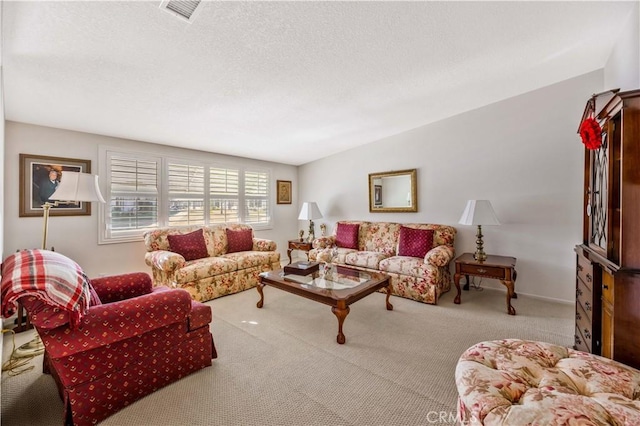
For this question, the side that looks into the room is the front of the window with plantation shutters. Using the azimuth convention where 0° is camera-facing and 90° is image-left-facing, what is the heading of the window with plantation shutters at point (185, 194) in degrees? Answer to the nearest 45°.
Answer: approximately 315°

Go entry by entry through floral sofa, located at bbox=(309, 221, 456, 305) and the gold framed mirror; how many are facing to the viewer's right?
0

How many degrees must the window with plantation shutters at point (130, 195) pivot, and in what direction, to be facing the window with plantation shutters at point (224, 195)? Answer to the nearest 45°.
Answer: approximately 45° to its left

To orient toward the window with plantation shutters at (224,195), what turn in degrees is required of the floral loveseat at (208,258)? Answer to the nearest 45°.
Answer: approximately 135° to its left

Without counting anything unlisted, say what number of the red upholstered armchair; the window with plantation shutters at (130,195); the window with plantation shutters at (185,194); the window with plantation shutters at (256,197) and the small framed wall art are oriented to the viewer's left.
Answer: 0

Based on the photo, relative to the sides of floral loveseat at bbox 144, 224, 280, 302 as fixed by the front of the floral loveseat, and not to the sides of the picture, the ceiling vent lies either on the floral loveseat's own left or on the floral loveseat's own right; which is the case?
on the floral loveseat's own right

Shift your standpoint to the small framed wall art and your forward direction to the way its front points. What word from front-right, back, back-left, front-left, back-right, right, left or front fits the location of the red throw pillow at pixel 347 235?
front

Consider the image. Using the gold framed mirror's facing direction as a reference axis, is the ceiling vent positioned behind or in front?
in front

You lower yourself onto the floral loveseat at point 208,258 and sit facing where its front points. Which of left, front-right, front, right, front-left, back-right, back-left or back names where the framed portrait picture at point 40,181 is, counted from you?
back-right

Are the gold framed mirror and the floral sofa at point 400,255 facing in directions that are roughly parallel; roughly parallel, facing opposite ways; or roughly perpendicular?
roughly parallel

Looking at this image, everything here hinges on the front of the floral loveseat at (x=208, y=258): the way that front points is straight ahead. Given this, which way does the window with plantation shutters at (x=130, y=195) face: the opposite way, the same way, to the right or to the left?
the same way

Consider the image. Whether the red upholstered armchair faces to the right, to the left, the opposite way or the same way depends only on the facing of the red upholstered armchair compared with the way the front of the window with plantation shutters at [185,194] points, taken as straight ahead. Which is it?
to the left

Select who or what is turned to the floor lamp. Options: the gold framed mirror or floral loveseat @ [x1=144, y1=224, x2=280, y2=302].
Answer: the gold framed mirror

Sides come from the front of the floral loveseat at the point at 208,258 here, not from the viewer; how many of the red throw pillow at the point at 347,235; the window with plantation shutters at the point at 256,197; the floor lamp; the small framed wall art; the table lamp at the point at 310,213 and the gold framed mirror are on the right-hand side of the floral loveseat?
1

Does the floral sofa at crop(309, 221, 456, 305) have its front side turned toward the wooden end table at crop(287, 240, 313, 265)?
no

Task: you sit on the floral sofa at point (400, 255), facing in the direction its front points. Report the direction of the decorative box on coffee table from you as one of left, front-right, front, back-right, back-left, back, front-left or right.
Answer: front

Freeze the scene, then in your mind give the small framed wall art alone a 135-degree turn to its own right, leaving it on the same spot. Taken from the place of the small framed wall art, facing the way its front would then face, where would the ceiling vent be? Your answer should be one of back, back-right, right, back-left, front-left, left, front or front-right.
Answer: left

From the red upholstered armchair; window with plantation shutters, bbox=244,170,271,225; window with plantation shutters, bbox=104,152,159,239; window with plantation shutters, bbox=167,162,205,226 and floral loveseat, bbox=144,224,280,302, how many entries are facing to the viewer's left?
0

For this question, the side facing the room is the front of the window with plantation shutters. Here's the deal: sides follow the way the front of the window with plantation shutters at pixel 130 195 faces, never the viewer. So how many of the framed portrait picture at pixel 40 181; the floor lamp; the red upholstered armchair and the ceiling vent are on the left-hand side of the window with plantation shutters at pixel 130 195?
0

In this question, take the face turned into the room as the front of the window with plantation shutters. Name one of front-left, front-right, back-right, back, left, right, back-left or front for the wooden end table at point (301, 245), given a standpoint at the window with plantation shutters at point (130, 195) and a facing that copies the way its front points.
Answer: front-left

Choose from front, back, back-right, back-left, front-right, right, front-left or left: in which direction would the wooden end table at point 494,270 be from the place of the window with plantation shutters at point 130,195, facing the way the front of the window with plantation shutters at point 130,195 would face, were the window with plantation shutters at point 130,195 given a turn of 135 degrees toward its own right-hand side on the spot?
back-left

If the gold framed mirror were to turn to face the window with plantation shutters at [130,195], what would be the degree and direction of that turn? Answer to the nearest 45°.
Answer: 0° — it already faces it
